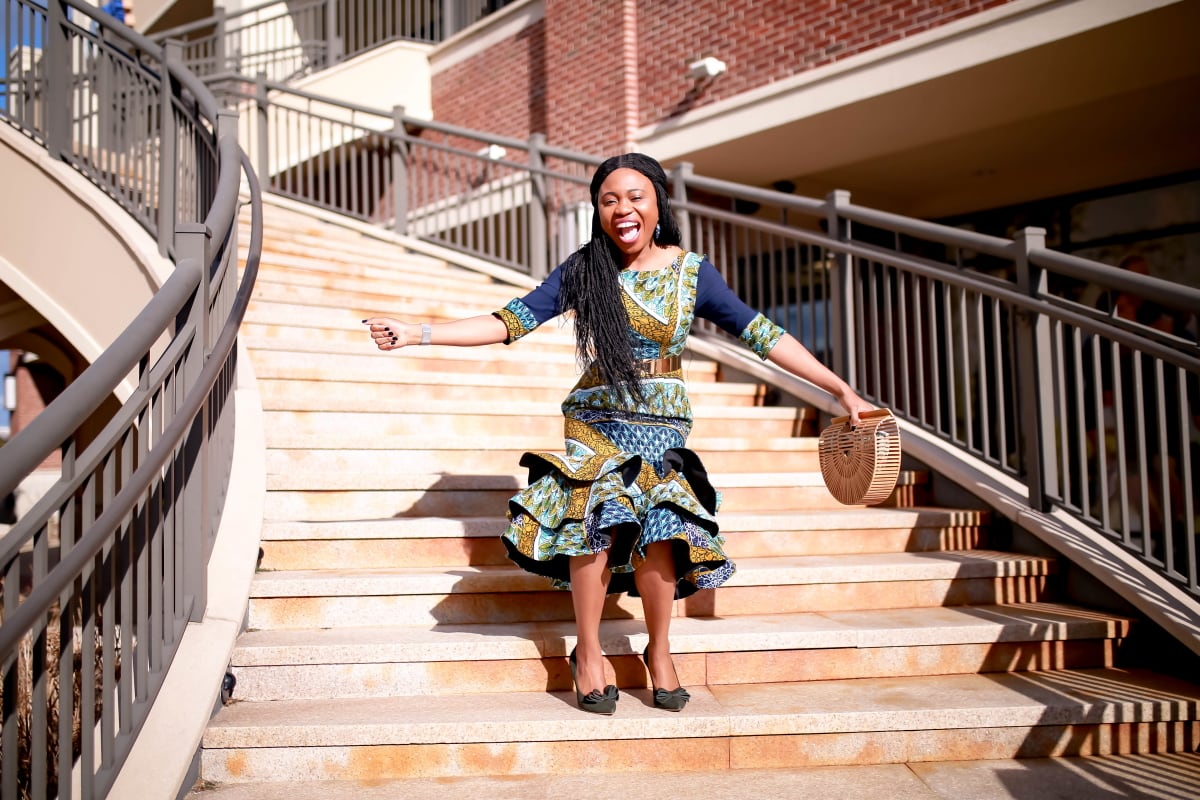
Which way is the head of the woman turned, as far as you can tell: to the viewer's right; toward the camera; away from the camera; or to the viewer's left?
toward the camera

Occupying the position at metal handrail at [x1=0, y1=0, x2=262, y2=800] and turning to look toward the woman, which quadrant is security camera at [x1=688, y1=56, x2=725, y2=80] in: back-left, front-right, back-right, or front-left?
front-left

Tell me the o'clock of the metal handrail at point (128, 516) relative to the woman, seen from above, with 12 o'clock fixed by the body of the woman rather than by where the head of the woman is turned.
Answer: The metal handrail is roughly at 2 o'clock from the woman.

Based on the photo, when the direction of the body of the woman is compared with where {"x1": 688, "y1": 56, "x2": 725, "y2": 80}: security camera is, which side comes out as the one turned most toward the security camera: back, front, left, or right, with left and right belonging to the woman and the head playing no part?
back

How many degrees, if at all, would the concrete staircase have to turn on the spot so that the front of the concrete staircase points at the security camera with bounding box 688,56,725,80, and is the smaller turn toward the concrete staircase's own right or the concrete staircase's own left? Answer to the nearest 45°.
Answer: approximately 180°

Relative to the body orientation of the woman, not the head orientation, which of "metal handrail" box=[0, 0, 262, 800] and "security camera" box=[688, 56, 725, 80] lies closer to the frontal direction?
the metal handrail

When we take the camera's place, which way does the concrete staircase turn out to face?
facing the viewer

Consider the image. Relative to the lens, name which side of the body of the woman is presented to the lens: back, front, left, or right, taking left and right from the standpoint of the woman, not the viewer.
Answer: front

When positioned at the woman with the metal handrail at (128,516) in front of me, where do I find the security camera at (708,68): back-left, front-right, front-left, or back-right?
back-right
